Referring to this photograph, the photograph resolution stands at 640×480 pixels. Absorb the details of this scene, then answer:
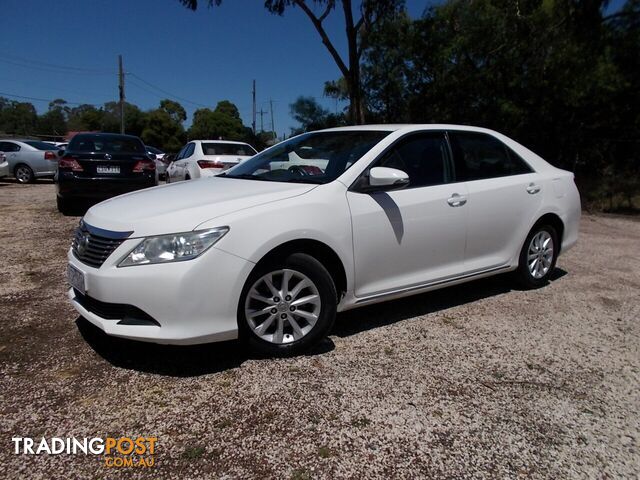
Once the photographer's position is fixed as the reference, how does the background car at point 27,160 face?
facing away from the viewer and to the left of the viewer

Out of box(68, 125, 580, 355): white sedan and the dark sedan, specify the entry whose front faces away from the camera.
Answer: the dark sedan

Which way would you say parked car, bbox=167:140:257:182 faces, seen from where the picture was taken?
facing away from the viewer and to the left of the viewer

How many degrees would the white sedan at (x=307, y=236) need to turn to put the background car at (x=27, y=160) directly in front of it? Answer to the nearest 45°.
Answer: approximately 90° to its right

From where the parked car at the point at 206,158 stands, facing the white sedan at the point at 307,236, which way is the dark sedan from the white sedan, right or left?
right

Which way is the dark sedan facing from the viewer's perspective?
away from the camera

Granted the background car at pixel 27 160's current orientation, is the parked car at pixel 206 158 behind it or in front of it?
behind

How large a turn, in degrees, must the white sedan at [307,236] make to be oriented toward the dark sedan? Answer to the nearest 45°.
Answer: approximately 90° to its right

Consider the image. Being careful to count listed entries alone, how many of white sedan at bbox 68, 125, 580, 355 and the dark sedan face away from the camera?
1

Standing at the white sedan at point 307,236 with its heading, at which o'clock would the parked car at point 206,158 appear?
The parked car is roughly at 4 o'clock from the white sedan.

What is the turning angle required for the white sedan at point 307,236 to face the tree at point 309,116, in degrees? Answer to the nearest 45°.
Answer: approximately 135° to its right
